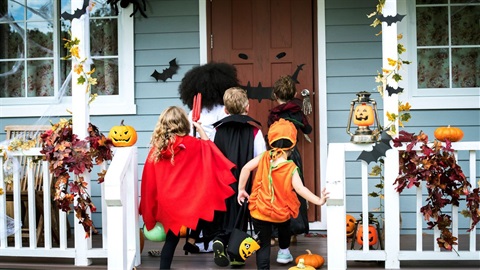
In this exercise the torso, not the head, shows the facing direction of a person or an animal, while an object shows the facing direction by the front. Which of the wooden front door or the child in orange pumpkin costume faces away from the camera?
the child in orange pumpkin costume

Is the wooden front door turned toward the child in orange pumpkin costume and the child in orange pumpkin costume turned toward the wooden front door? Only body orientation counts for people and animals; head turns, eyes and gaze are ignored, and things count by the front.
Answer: yes

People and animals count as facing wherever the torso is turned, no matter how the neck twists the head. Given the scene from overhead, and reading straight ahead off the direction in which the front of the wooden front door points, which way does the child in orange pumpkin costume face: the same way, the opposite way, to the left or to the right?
the opposite way

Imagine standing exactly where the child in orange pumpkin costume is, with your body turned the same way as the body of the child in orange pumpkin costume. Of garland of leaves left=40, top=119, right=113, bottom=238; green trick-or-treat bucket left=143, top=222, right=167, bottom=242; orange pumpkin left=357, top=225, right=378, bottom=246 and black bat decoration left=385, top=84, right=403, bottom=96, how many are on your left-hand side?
2

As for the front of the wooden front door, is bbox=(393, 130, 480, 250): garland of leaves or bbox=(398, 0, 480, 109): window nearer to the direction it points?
the garland of leaves

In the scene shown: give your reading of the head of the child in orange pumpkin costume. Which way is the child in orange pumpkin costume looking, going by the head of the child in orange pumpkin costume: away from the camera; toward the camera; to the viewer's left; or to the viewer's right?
away from the camera

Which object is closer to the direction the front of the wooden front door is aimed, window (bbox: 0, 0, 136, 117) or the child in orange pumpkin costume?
the child in orange pumpkin costume

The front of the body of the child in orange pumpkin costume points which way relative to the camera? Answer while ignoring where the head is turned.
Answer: away from the camera

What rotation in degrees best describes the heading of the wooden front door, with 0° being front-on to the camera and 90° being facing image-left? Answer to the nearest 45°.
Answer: approximately 0°

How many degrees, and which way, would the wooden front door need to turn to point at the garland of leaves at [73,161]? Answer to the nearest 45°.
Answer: approximately 45° to its right
